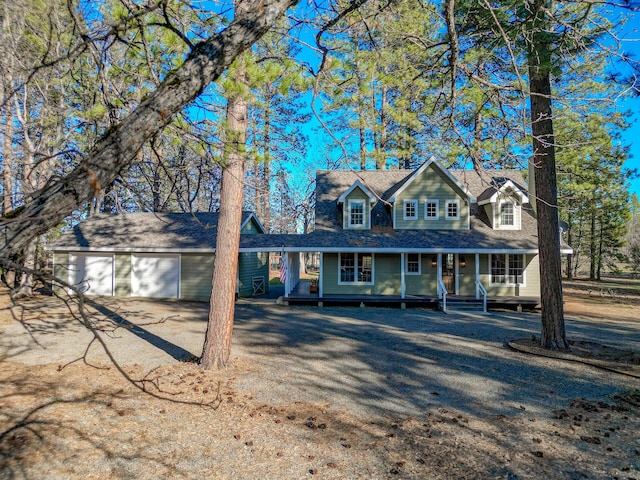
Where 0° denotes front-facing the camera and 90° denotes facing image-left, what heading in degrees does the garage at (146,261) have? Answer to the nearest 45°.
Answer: approximately 0°

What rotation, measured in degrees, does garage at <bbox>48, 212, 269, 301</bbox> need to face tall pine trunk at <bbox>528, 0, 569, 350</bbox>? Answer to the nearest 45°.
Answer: approximately 45° to its left

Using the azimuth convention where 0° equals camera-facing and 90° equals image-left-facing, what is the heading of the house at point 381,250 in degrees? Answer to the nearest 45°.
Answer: approximately 0°

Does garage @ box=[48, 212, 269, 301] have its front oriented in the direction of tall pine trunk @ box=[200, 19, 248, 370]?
yes
